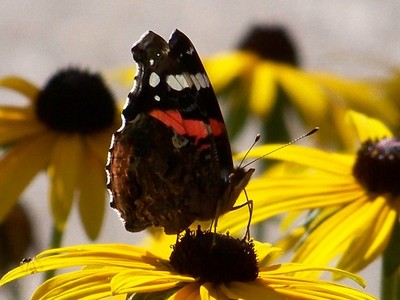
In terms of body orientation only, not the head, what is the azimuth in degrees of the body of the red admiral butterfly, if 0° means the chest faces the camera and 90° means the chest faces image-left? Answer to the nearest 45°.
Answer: approximately 270°

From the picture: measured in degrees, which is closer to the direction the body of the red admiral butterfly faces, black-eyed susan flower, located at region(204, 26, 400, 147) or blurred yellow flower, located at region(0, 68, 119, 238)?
the black-eyed susan flower

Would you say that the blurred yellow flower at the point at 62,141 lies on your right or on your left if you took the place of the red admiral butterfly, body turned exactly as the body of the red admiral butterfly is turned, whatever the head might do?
on your left
